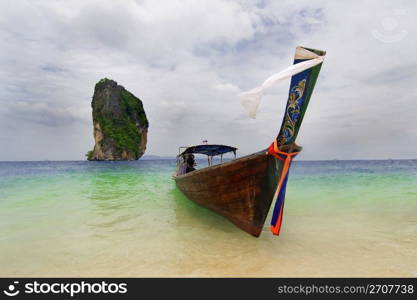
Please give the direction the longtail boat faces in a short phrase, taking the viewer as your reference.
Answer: facing the viewer and to the right of the viewer
